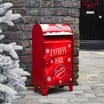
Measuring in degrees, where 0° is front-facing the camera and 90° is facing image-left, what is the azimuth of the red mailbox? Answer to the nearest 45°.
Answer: approximately 315°
